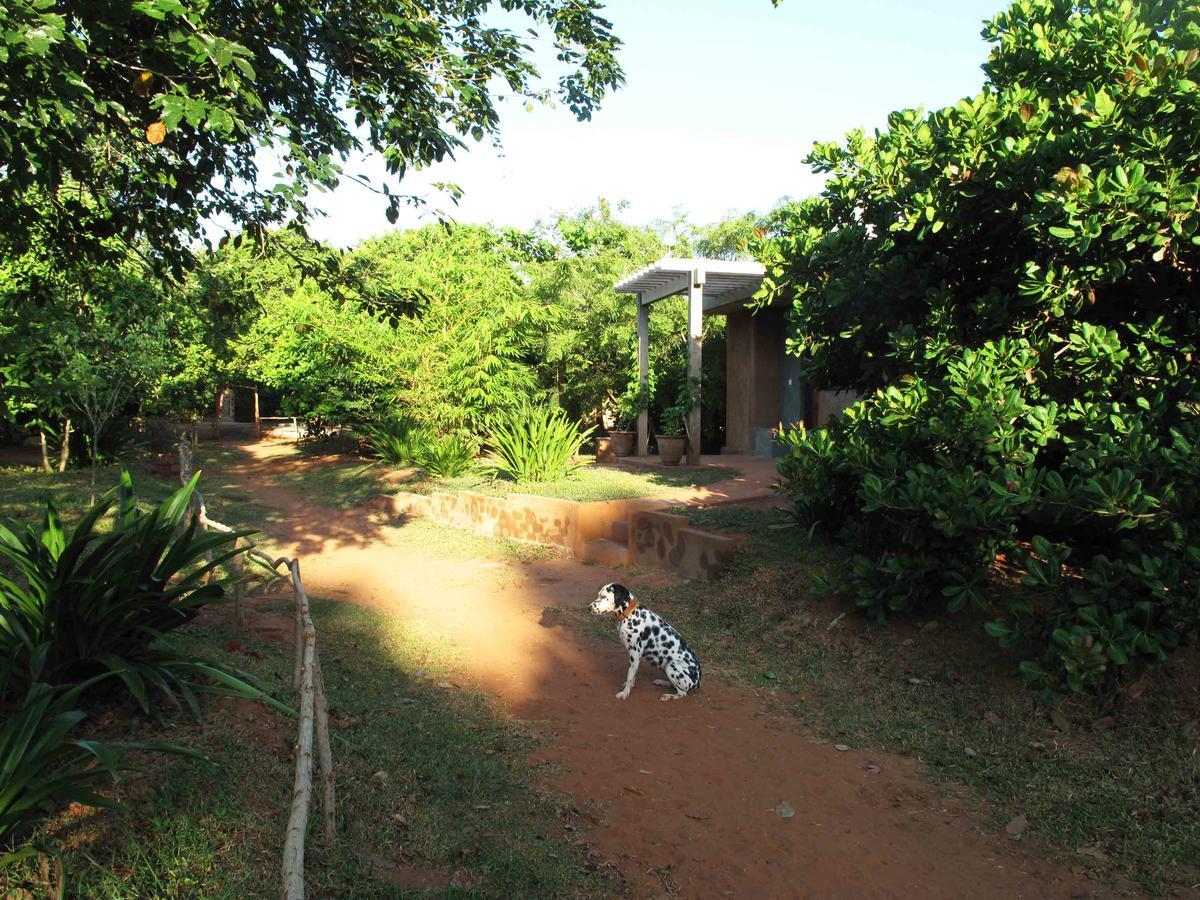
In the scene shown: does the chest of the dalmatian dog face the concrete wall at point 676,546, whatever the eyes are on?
no

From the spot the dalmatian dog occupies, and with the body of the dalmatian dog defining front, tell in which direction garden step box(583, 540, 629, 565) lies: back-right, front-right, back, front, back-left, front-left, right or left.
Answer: right

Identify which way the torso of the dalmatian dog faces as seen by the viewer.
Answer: to the viewer's left

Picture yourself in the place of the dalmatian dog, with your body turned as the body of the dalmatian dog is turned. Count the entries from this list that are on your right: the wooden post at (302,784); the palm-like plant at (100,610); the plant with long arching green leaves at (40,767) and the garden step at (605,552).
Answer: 1

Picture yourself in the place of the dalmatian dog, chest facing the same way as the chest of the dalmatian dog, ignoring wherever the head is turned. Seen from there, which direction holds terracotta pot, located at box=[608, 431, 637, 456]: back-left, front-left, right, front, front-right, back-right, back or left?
right

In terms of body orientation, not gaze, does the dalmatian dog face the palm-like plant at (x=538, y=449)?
no

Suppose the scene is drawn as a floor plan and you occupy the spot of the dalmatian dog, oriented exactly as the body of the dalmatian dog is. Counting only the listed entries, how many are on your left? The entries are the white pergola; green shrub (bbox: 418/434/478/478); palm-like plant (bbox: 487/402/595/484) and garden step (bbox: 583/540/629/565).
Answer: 0

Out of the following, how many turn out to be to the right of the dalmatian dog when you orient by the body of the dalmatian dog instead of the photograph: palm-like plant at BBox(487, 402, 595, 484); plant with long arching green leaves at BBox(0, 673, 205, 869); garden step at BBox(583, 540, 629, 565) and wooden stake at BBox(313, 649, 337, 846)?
2

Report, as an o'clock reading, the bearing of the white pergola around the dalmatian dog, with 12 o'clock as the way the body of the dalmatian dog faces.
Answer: The white pergola is roughly at 3 o'clock from the dalmatian dog.

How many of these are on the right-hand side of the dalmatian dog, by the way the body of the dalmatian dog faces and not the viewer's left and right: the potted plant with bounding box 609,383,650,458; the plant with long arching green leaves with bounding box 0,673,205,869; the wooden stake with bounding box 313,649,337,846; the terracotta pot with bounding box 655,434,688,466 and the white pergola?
3

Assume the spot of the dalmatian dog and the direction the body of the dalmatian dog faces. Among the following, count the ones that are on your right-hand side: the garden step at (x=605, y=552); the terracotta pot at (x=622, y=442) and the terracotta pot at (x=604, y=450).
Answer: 3

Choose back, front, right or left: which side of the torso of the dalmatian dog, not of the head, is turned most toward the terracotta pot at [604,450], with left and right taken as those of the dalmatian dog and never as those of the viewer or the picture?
right

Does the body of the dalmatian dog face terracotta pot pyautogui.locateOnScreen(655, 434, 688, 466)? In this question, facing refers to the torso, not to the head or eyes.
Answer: no

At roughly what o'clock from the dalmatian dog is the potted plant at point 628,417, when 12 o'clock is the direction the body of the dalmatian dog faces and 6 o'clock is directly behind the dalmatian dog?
The potted plant is roughly at 3 o'clock from the dalmatian dog.

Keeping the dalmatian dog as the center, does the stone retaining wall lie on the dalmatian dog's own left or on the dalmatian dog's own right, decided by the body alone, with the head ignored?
on the dalmatian dog's own right

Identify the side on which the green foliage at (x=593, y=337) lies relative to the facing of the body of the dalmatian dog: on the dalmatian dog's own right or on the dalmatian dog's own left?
on the dalmatian dog's own right

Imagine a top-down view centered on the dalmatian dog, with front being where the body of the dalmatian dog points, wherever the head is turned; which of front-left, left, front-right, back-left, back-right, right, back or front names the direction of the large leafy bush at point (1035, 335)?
back

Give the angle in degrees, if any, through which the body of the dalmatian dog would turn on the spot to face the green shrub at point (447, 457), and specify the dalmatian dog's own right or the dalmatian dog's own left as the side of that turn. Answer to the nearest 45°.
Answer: approximately 90° to the dalmatian dog's own right
